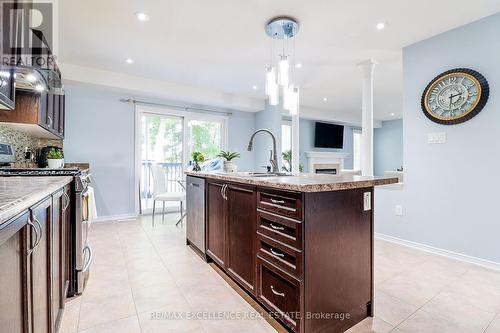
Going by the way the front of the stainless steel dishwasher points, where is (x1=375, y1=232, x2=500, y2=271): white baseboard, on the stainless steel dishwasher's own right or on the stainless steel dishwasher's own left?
on the stainless steel dishwasher's own left

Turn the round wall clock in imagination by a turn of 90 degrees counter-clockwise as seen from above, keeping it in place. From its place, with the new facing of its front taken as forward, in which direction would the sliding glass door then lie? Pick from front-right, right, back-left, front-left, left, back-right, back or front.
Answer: back-right

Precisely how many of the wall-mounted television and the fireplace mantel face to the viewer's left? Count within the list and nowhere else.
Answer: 0

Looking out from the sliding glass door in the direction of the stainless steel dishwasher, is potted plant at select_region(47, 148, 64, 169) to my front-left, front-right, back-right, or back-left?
front-right

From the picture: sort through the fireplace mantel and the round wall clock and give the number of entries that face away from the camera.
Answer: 0

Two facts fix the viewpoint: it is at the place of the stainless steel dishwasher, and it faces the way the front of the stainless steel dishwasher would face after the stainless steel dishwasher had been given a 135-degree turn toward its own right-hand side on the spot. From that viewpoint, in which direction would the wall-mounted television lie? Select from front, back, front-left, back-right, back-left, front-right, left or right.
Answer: front-right

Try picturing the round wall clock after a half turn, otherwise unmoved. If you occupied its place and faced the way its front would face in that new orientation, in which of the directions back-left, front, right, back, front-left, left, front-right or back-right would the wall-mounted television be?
left

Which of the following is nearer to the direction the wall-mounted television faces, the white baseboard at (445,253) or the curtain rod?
the white baseboard

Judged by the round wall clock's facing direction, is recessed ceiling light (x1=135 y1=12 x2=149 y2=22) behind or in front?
in front

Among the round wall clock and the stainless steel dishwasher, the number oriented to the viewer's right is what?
0

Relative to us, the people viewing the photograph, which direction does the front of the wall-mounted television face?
facing the viewer and to the right of the viewer

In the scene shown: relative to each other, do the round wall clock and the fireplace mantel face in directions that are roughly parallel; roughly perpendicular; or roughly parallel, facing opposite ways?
roughly perpendicular

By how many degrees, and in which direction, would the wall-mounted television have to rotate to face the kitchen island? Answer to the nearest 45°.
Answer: approximately 45° to its right

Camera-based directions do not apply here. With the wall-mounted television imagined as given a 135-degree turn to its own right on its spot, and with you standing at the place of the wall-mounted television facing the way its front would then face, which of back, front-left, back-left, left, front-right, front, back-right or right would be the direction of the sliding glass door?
front-left

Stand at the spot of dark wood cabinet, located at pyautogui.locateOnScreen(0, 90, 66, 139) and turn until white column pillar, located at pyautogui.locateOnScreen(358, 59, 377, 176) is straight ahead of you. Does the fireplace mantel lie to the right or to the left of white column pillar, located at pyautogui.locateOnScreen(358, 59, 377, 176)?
left

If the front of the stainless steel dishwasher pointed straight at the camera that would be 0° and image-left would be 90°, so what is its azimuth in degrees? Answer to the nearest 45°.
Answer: approximately 45°

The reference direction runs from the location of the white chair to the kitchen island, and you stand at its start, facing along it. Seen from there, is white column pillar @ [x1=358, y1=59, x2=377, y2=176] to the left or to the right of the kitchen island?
left

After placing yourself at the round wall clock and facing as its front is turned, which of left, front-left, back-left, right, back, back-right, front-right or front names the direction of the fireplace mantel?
right
